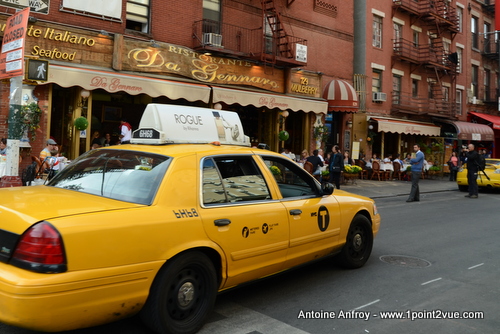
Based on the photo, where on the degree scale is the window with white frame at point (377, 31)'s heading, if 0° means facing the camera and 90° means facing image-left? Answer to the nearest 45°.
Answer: approximately 315°

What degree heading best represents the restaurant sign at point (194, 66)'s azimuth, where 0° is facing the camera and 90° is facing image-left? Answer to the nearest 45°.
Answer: approximately 315°

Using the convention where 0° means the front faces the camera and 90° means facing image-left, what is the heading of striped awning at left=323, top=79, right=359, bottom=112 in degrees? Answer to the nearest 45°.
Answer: approximately 315°

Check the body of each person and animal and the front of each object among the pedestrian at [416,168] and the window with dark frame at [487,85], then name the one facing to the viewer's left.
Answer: the pedestrian

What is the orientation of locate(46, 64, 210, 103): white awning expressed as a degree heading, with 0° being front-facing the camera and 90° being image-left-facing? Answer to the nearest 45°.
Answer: approximately 315°

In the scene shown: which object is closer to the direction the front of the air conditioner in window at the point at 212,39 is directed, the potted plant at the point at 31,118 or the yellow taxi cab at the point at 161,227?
the yellow taxi cab

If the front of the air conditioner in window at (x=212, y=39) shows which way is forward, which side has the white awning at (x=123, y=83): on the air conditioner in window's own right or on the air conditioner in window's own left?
on the air conditioner in window's own right

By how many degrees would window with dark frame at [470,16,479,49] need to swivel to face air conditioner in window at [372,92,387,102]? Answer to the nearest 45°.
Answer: approximately 45° to its right
